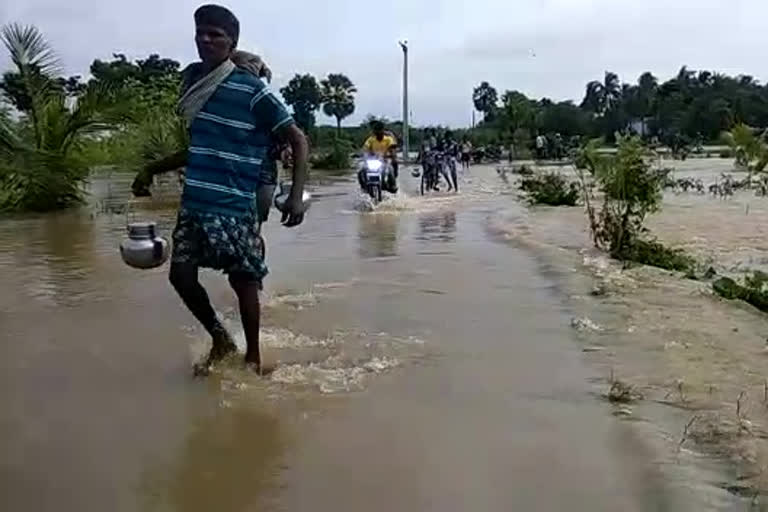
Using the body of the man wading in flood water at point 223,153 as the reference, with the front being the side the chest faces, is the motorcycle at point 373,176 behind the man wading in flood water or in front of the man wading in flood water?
behind

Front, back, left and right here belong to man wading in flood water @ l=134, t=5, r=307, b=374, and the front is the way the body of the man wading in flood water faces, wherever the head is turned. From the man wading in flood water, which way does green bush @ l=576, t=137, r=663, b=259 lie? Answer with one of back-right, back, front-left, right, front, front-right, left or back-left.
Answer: back

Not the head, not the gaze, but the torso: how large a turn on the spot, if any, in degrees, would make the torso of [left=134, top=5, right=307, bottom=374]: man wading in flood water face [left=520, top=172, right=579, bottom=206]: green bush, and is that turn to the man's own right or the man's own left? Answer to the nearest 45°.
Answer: approximately 180°

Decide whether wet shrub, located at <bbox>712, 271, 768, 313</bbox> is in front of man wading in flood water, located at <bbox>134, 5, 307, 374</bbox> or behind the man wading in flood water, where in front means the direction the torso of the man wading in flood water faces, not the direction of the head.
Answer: behind

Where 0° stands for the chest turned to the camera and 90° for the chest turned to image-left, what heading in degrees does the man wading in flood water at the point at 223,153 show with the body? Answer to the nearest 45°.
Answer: approximately 45°
